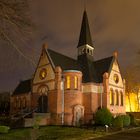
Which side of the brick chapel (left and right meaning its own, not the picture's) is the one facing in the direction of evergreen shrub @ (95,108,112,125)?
left

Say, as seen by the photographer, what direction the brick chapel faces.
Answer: facing the viewer and to the left of the viewer
